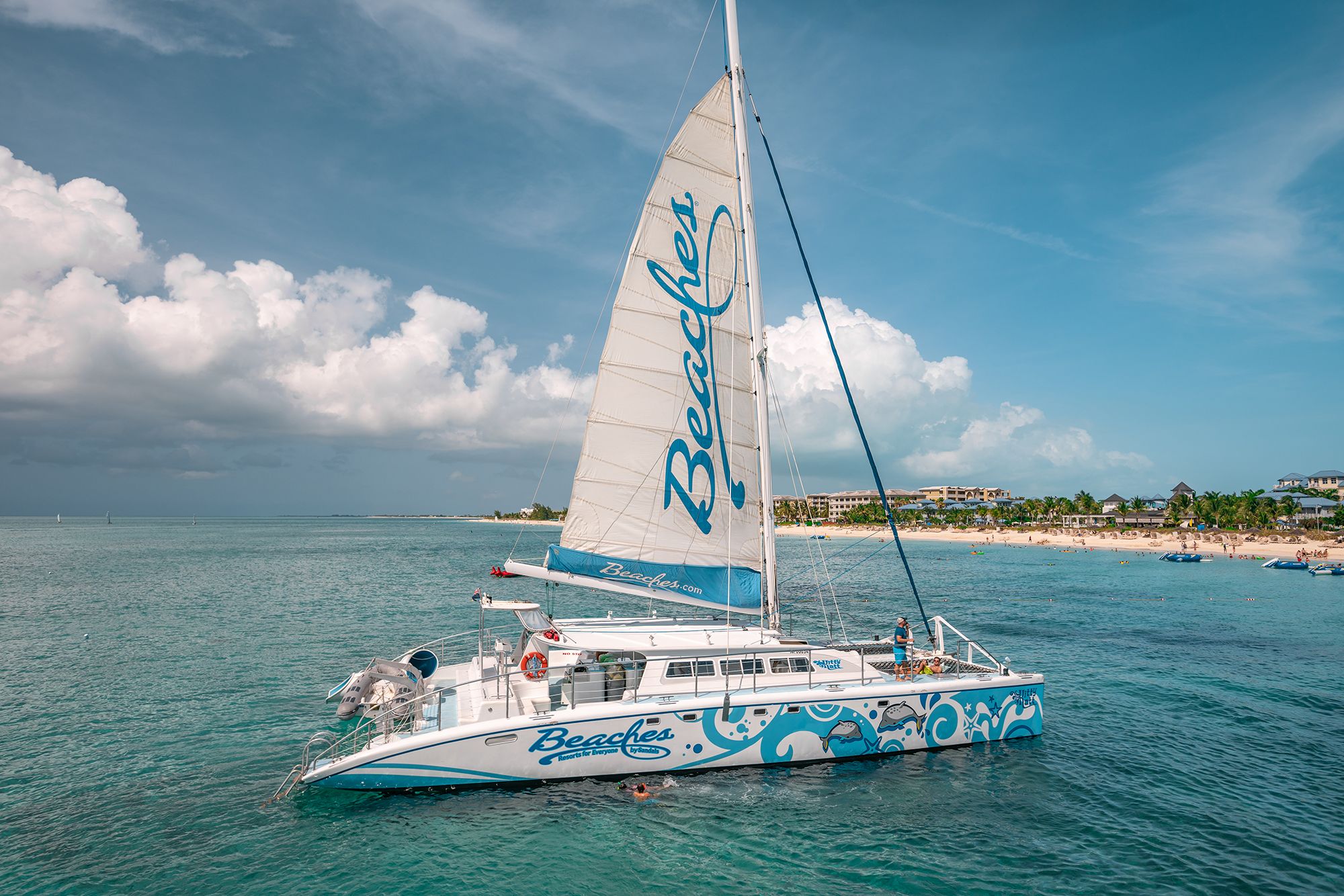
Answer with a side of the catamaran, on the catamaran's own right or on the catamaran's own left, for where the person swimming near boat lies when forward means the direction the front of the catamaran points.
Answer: on the catamaran's own right

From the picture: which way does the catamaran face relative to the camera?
to the viewer's right
